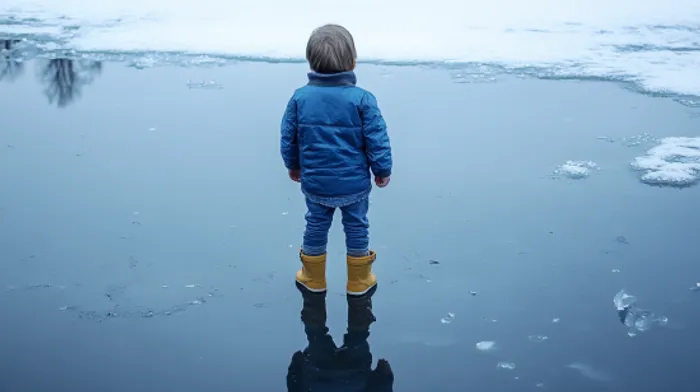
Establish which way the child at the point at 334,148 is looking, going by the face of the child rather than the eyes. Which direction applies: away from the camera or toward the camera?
away from the camera

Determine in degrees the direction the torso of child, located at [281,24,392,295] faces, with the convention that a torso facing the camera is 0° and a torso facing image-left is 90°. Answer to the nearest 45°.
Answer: approximately 180°

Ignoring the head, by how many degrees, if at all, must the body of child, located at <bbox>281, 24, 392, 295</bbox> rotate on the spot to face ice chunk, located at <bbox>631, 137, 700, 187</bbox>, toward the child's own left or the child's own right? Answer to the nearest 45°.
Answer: approximately 45° to the child's own right

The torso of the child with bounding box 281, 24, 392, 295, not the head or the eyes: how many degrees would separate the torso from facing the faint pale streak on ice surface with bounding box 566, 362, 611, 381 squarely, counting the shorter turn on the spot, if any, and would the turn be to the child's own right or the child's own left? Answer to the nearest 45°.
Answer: approximately 135° to the child's own right

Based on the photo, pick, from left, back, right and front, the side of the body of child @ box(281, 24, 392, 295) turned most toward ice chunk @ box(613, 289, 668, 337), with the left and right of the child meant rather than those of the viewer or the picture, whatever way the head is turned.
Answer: right
